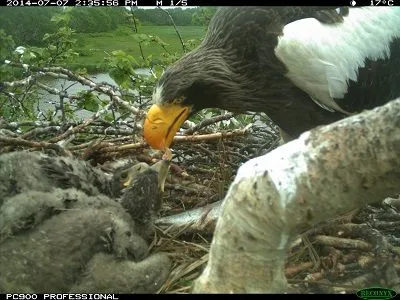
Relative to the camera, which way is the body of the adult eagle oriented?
to the viewer's left
